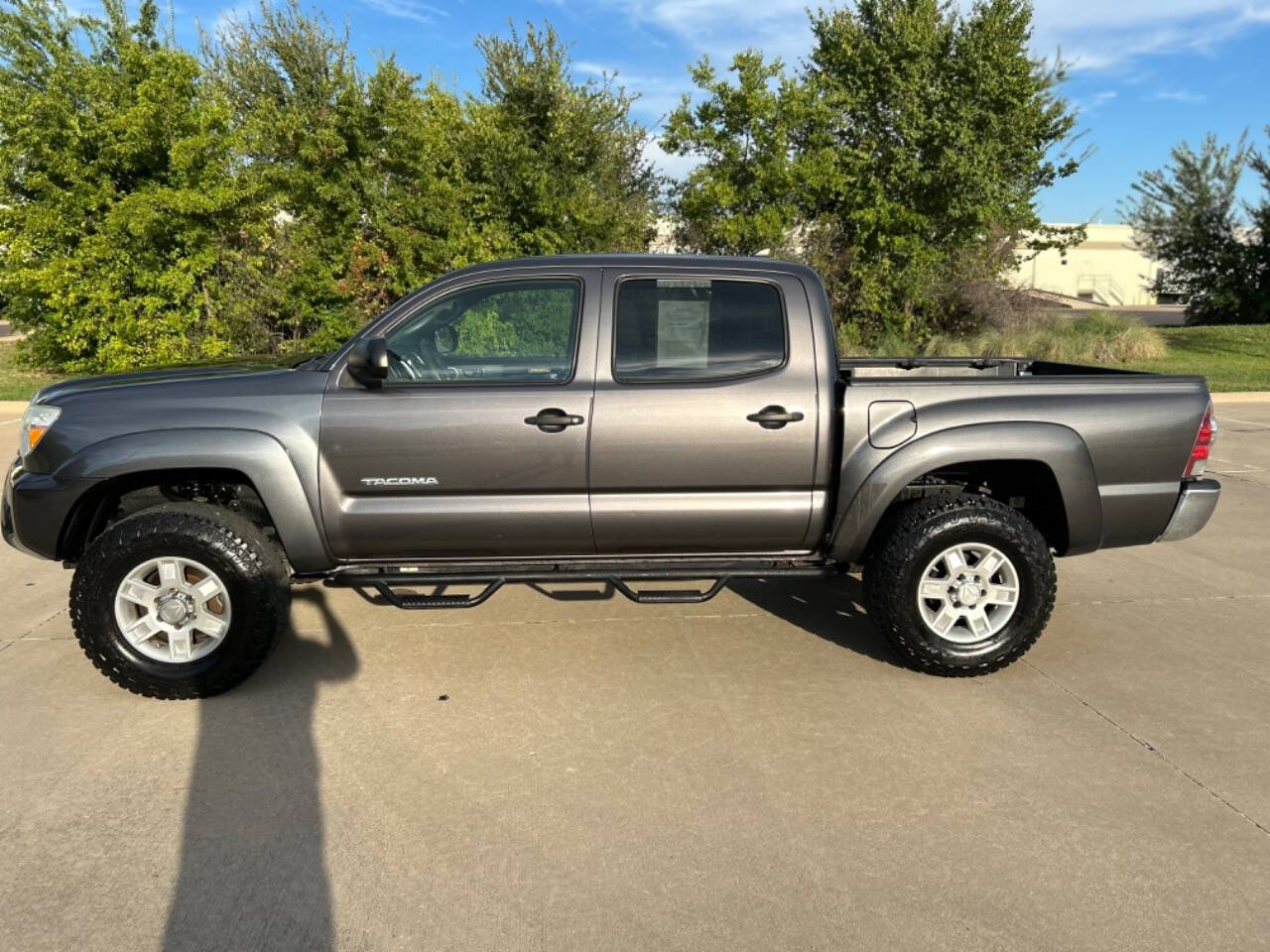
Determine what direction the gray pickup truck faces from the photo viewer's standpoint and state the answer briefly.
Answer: facing to the left of the viewer

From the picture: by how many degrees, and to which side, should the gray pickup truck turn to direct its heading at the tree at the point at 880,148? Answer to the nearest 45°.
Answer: approximately 90° to its right

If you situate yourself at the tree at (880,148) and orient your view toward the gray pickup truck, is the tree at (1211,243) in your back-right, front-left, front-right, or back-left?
back-left

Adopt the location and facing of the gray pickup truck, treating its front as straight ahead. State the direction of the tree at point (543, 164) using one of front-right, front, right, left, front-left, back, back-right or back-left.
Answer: right

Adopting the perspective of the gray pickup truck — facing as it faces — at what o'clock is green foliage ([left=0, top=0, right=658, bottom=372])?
The green foliage is roughly at 2 o'clock from the gray pickup truck.
